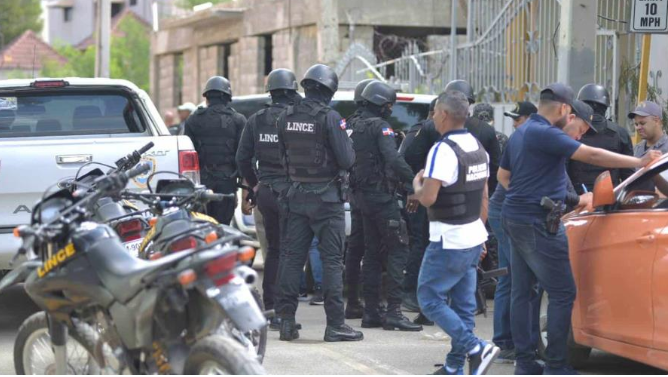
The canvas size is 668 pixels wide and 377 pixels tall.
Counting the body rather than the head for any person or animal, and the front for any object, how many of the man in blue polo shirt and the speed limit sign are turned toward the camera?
1

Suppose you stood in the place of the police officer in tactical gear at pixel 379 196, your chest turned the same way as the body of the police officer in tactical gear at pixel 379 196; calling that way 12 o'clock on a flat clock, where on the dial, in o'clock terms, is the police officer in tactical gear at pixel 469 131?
the police officer in tactical gear at pixel 469 131 is roughly at 11 o'clock from the police officer in tactical gear at pixel 379 196.

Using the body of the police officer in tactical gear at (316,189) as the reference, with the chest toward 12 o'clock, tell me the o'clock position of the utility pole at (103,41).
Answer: The utility pole is roughly at 10 o'clock from the police officer in tactical gear.

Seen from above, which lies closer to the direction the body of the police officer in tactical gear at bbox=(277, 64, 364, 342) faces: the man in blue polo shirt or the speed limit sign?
the speed limit sign

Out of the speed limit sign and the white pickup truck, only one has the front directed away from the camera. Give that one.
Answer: the white pickup truck

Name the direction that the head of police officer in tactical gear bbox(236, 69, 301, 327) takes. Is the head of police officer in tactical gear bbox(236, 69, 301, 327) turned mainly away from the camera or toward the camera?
away from the camera

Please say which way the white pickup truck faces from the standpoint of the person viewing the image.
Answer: facing away from the viewer

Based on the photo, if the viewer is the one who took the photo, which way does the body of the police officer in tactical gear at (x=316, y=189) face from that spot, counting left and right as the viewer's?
facing away from the viewer and to the right of the viewer

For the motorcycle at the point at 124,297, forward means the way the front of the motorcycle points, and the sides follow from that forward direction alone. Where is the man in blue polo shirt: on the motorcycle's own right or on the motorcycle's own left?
on the motorcycle's own right

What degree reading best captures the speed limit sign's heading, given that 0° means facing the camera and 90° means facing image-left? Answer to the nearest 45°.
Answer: approximately 0°

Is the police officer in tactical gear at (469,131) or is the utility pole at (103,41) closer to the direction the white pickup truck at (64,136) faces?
the utility pole
